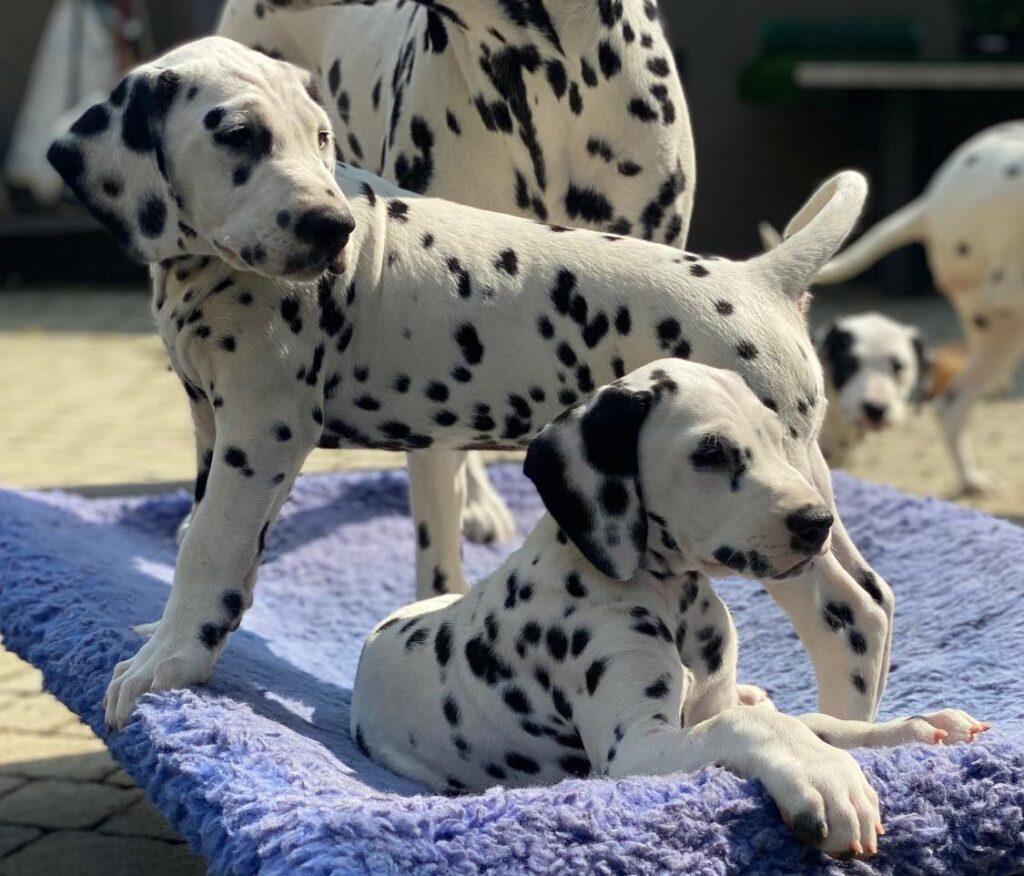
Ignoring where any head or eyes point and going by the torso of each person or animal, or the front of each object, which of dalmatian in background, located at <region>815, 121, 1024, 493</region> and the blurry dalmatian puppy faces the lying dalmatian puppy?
the blurry dalmatian puppy

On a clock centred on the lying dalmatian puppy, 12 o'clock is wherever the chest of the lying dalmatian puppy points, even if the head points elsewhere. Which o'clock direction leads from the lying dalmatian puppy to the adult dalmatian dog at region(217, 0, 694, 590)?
The adult dalmatian dog is roughly at 7 o'clock from the lying dalmatian puppy.

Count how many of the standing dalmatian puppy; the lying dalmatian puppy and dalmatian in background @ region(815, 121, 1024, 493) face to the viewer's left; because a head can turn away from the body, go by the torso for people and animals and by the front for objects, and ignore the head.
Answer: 1

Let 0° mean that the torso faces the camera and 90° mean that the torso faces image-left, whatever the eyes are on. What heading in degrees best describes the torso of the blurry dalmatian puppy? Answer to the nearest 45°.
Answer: approximately 0°

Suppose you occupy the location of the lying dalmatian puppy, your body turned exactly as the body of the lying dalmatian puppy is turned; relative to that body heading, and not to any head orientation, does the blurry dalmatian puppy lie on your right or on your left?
on your left

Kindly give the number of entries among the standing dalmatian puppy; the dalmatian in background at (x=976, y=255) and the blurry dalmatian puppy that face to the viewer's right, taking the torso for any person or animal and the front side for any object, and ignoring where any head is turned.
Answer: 1

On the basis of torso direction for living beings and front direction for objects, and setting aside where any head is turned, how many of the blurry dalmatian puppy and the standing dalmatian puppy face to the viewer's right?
0

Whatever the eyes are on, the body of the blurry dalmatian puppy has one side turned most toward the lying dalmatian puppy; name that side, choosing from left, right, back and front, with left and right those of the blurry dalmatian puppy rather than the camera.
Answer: front

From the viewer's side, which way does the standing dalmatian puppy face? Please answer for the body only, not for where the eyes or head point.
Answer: to the viewer's left

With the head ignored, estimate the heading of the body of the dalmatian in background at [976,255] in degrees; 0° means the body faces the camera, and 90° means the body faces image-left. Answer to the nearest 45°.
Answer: approximately 270°

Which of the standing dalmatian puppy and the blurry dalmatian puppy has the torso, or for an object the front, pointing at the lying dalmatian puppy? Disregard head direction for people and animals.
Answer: the blurry dalmatian puppy

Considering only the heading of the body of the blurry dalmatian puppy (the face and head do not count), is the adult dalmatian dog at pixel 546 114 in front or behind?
in front

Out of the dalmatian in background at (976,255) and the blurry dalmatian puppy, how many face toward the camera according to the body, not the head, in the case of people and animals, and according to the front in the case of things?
1
